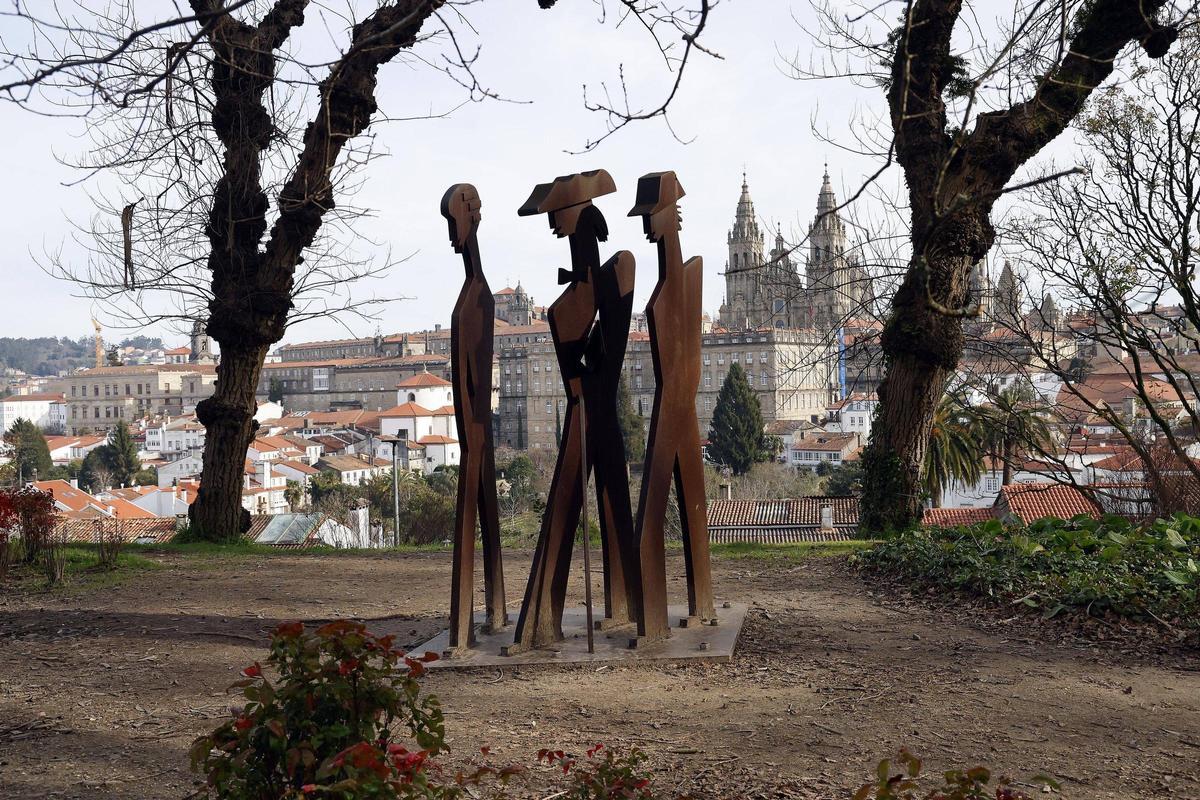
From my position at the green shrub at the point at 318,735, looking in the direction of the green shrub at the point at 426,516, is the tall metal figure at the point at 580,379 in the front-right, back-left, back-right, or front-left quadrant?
front-right

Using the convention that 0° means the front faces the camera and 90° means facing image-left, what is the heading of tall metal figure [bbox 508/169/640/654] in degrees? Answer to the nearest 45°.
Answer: approximately 45°

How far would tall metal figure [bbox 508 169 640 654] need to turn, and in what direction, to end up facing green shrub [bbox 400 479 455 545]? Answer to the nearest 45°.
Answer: approximately 135° to its right

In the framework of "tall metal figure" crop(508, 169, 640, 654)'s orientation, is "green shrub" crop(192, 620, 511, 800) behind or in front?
in front

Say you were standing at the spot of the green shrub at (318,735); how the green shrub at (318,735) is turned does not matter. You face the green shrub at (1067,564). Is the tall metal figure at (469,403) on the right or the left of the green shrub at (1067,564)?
left
